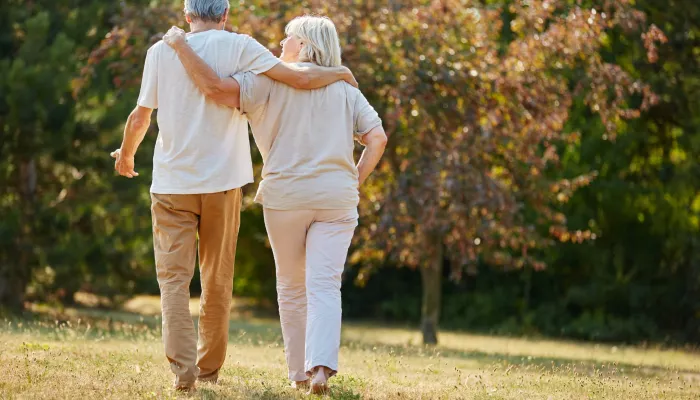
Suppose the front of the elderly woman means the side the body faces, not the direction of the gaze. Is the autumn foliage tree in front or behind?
in front

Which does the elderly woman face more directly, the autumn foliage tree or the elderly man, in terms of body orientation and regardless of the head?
the autumn foliage tree

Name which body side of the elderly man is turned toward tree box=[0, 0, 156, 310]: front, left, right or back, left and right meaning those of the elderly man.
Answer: front

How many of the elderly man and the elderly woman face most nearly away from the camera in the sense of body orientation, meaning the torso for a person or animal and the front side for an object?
2

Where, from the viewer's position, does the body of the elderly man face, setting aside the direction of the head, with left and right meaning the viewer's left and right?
facing away from the viewer

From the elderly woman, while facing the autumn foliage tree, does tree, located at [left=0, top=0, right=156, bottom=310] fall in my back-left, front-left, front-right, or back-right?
front-left

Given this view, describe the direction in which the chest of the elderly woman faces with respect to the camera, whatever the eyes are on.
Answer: away from the camera

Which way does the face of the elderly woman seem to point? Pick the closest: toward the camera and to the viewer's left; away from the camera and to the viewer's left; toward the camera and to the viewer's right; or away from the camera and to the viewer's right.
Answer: away from the camera and to the viewer's left

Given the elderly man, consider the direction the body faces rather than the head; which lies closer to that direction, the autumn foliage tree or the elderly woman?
the autumn foliage tree

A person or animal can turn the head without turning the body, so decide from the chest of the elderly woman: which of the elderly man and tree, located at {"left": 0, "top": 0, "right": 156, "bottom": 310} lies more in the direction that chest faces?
the tree

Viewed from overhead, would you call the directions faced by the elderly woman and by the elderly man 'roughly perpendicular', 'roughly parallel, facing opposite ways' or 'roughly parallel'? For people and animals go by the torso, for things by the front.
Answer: roughly parallel

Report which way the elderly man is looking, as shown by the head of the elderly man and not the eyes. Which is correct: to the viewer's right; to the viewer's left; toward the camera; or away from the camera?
away from the camera
